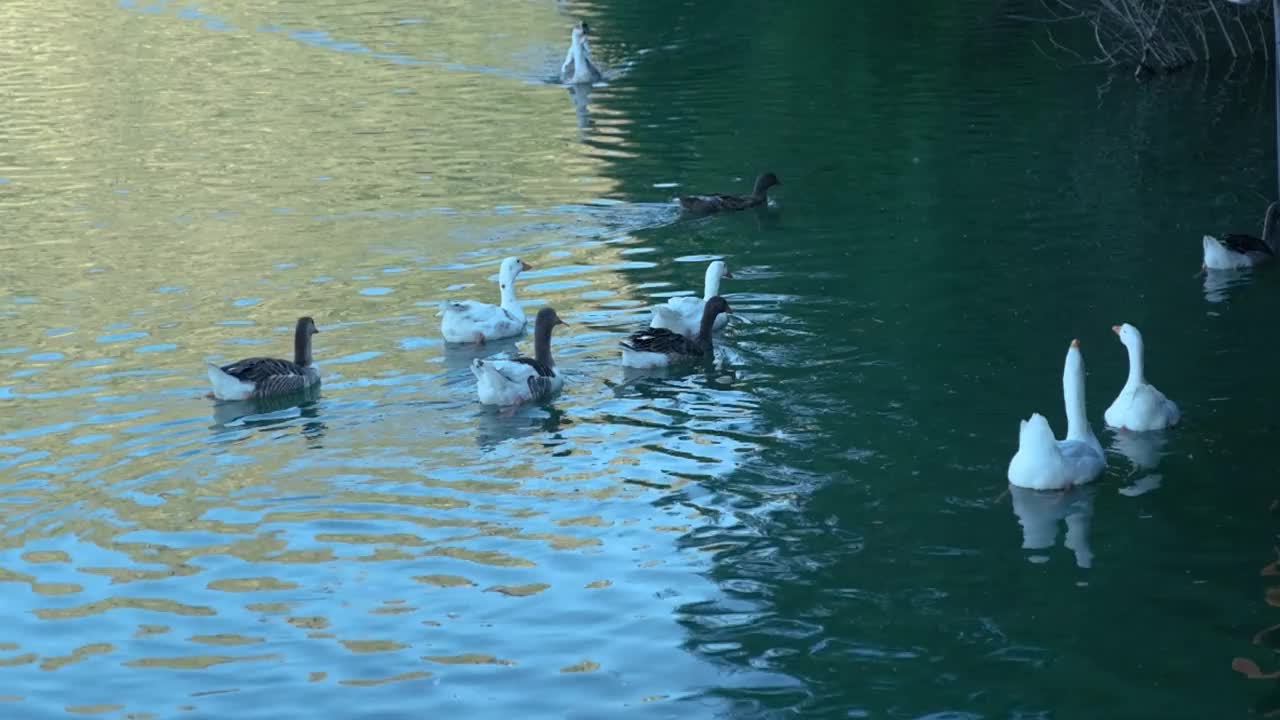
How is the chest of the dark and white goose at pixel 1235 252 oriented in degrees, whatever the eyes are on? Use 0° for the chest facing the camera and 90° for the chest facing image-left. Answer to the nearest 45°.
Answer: approximately 270°

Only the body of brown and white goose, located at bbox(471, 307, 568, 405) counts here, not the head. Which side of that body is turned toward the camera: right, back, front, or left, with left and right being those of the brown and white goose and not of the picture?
right

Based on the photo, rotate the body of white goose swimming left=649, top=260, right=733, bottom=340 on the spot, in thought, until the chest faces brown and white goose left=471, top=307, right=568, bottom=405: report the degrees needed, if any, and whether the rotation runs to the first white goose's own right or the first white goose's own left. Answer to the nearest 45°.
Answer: approximately 135° to the first white goose's own right

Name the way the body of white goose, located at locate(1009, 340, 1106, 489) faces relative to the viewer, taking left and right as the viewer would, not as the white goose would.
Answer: facing away from the viewer and to the right of the viewer

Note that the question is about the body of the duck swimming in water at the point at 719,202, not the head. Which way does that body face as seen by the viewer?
to the viewer's right

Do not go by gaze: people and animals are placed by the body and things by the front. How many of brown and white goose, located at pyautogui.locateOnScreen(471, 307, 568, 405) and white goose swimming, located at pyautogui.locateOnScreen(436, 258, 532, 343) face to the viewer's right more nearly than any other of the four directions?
2

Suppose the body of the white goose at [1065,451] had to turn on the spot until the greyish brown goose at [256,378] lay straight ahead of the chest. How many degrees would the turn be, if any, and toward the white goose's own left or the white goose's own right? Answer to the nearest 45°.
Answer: approximately 135° to the white goose's own left

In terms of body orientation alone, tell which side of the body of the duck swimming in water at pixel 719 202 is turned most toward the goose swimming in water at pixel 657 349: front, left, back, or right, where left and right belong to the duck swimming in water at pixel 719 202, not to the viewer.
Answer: right

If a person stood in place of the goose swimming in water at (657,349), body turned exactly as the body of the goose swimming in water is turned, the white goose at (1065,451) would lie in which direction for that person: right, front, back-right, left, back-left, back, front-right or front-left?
front-right

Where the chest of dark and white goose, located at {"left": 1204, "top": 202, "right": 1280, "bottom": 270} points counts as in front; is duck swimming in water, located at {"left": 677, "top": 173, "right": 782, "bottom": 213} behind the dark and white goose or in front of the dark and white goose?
behind

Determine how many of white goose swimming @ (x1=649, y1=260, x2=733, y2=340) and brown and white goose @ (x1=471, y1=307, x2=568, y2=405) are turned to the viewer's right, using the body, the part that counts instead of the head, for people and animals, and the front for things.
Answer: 2

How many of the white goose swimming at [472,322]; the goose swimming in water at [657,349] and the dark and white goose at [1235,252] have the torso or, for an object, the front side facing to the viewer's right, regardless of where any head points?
3
